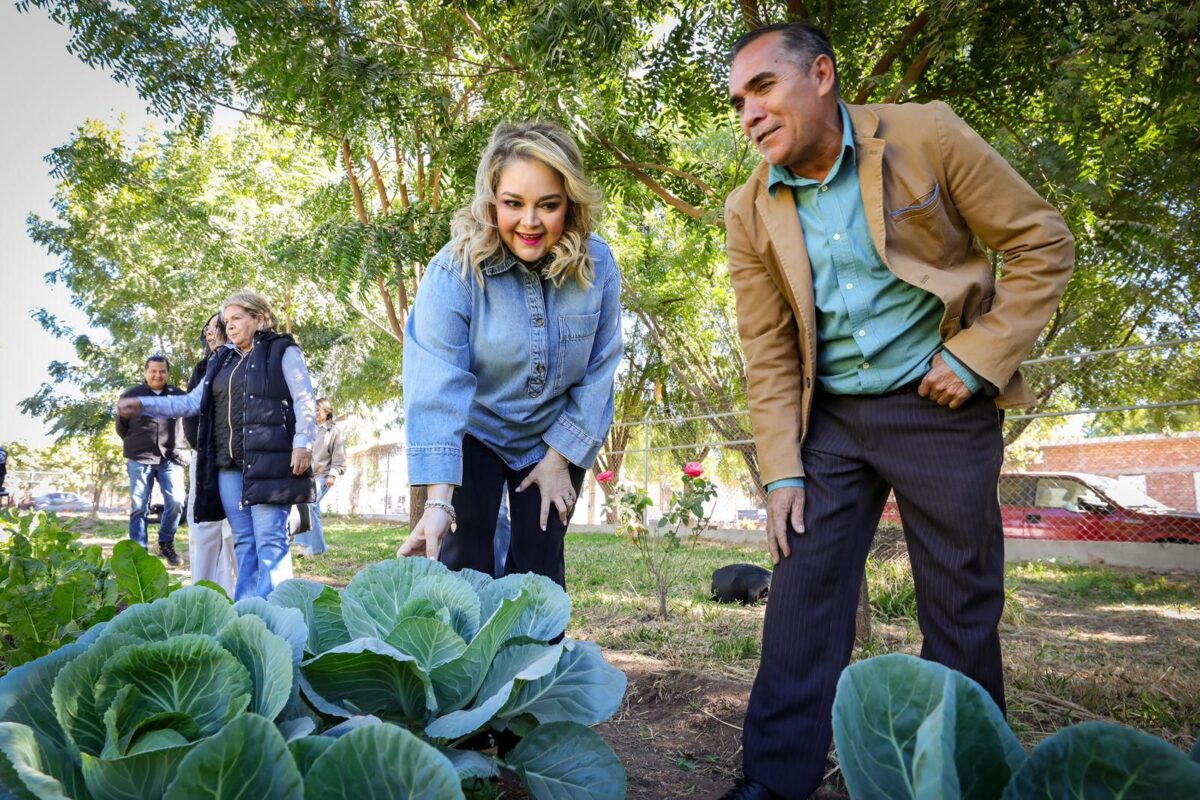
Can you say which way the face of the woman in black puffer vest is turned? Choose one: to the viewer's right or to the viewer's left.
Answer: to the viewer's left

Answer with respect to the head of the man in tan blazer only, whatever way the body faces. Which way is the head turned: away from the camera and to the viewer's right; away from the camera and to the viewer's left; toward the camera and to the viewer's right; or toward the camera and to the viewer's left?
toward the camera and to the viewer's left

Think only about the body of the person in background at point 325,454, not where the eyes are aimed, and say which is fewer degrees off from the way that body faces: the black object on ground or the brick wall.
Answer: the black object on ground

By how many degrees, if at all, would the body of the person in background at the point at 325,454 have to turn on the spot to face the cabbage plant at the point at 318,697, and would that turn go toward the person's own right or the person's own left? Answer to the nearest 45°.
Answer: approximately 45° to the person's own left

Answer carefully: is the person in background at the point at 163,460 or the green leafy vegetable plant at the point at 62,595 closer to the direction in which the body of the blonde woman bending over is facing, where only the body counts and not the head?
the green leafy vegetable plant

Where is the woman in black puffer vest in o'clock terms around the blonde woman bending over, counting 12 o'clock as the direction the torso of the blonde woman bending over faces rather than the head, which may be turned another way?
The woman in black puffer vest is roughly at 5 o'clock from the blonde woman bending over.

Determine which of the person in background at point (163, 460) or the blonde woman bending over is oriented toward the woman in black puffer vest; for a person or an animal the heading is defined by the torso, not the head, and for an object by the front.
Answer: the person in background

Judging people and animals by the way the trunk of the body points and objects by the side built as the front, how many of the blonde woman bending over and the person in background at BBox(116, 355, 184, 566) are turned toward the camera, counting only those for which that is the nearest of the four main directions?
2
